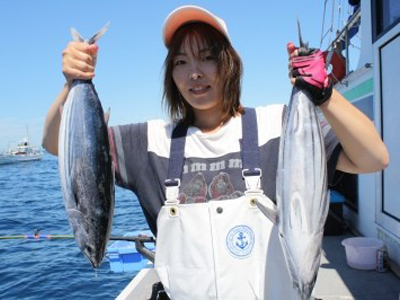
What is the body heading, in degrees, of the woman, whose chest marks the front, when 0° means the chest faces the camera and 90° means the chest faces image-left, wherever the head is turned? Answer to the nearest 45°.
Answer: approximately 0°
